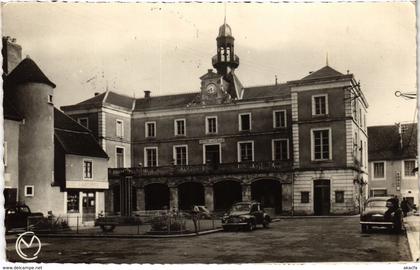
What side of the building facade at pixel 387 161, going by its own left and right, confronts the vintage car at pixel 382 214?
front

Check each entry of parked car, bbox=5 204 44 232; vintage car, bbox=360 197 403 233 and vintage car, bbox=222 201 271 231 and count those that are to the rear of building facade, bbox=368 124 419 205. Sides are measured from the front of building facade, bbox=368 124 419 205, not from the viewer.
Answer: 0

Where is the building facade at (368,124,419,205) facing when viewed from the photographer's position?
facing the viewer

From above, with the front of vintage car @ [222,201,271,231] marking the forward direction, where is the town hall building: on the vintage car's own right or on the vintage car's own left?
on the vintage car's own right

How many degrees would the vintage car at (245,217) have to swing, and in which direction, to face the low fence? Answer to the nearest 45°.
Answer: approximately 45° to its right

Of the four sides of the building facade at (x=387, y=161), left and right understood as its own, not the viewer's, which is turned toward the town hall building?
right

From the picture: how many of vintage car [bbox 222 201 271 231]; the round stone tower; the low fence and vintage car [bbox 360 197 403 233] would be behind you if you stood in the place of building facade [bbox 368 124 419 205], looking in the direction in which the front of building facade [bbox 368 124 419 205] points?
0

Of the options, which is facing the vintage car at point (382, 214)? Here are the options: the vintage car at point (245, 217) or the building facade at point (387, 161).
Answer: the building facade

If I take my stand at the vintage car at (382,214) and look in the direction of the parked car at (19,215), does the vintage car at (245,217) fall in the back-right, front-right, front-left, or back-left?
front-right

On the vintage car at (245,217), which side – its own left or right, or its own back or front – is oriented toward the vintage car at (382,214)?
left

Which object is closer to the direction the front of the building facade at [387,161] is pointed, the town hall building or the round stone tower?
the round stone tower

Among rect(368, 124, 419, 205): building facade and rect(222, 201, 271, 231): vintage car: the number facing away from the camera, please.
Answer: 0
